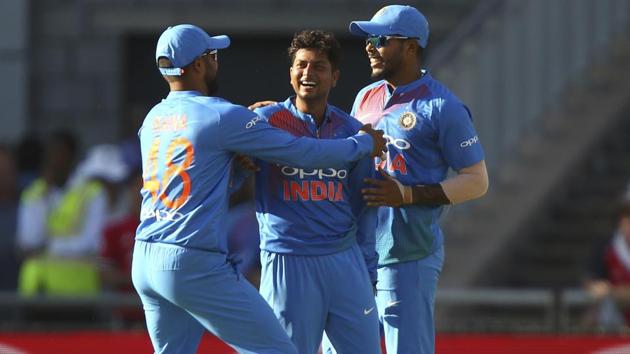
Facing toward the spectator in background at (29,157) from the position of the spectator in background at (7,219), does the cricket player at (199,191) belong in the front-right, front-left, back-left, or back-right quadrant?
back-right

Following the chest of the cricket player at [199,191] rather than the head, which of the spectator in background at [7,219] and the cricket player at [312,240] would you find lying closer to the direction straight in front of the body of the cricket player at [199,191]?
the cricket player

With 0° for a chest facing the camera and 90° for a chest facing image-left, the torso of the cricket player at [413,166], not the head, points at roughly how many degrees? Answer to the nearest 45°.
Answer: approximately 45°

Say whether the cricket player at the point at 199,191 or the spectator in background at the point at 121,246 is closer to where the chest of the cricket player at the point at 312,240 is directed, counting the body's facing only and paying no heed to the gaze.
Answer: the cricket player

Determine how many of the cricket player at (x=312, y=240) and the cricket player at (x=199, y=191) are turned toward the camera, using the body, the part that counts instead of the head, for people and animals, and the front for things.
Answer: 1

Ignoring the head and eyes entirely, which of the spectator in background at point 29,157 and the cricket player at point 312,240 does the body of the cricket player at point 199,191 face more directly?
the cricket player

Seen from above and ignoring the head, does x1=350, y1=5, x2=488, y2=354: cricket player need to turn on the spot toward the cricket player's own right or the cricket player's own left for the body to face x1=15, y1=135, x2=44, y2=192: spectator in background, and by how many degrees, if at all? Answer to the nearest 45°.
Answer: approximately 90° to the cricket player's own right

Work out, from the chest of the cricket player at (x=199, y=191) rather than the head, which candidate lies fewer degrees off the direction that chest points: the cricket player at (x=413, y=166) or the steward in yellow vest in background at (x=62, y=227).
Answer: the cricket player

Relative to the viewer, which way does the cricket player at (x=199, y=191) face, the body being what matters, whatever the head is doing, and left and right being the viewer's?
facing away from the viewer and to the right of the viewer

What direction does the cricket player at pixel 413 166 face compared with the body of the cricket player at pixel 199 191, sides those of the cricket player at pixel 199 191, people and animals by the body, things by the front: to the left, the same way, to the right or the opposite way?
the opposite way

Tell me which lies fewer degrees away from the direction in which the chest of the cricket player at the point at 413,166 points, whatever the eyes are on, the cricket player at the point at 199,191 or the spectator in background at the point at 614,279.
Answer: the cricket player

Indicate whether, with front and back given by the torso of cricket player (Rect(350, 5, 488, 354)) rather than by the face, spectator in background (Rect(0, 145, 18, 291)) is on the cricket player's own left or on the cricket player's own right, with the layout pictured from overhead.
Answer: on the cricket player's own right

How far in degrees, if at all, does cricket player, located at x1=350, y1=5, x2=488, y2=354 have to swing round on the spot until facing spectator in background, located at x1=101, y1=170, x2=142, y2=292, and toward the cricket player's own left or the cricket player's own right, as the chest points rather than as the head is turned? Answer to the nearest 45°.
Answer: approximately 90° to the cricket player's own right

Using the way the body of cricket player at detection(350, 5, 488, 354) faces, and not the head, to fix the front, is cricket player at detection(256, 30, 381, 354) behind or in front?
in front
